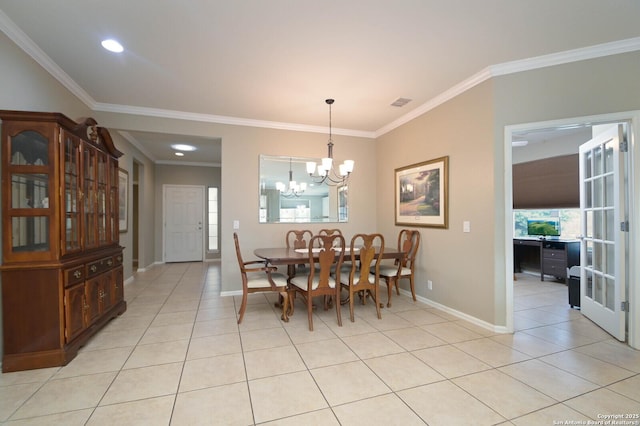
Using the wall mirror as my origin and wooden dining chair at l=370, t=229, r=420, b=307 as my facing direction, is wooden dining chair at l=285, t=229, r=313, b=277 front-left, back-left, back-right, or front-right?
front-right

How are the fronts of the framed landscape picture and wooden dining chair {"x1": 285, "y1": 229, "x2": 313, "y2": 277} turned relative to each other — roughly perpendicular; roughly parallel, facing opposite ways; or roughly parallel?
roughly perpendicular

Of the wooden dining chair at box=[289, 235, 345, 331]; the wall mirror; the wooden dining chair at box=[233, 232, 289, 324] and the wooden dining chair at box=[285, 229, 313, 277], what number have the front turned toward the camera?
2

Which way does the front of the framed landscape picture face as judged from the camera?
facing the viewer and to the left of the viewer

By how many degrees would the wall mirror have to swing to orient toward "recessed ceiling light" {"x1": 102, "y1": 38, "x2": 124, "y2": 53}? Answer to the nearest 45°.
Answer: approximately 45° to its right

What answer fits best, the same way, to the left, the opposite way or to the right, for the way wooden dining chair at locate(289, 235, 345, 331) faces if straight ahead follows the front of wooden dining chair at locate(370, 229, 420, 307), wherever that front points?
to the right

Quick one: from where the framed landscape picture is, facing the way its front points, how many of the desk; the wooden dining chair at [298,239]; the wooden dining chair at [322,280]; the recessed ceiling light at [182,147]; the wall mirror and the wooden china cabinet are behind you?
1

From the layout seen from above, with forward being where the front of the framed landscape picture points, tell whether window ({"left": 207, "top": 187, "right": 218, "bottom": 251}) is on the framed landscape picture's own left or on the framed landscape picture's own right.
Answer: on the framed landscape picture's own right

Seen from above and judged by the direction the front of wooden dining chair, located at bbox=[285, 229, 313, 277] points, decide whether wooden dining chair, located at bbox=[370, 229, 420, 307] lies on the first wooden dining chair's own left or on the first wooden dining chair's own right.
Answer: on the first wooden dining chair's own left

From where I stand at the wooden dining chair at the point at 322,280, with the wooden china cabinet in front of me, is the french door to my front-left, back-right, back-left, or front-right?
back-left

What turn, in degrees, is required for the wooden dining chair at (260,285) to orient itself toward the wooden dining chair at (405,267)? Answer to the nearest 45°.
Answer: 0° — it already faces it

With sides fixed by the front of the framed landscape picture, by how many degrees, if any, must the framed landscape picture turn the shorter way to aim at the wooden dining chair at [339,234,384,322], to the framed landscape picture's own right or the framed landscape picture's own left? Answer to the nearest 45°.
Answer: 0° — it already faces it

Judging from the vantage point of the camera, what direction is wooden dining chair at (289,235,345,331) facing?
facing away from the viewer and to the left of the viewer

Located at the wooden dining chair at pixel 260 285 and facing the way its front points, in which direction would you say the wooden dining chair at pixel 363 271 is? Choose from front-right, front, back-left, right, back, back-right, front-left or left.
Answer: front

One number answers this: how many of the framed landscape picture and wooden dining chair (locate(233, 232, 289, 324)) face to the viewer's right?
1

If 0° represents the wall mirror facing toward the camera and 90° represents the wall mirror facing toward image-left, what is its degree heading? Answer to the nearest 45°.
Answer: approximately 0°

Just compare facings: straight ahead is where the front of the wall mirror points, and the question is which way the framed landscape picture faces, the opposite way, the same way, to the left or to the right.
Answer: to the right

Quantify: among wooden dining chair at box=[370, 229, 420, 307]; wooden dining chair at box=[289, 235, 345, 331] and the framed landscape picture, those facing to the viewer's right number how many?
0
